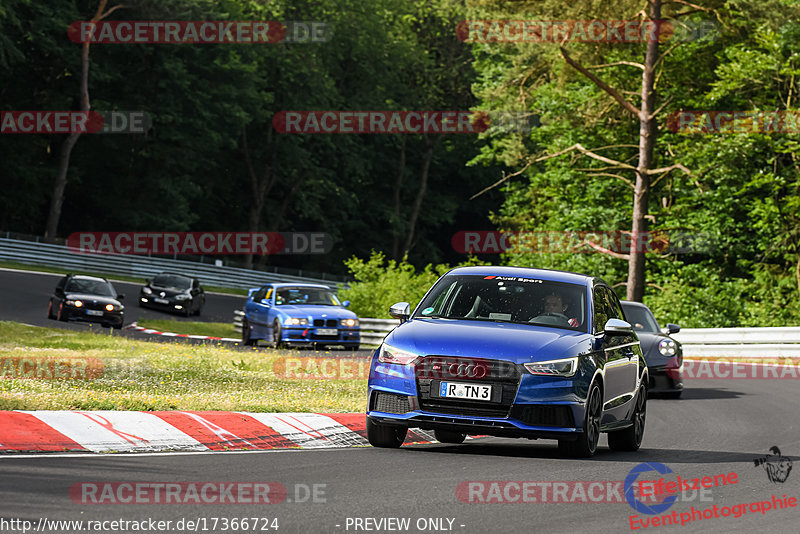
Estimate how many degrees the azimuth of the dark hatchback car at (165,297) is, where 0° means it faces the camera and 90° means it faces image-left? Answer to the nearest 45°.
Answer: approximately 45°

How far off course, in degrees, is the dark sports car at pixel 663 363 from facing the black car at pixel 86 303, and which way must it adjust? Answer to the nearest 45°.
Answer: approximately 135° to its right

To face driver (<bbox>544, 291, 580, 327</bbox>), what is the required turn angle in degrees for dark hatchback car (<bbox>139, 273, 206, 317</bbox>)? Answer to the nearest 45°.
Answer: approximately 45° to its left

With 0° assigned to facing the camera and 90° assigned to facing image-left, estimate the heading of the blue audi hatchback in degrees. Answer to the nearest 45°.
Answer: approximately 45°

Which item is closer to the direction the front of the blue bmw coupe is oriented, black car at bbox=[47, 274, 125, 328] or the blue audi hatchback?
the blue audi hatchback

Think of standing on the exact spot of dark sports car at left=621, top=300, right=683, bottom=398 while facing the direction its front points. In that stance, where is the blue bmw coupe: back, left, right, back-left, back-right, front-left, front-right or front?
back-right

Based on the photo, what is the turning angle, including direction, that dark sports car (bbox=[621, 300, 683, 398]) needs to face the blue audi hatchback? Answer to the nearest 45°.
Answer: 0° — it already faces it
